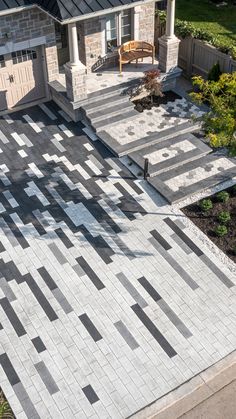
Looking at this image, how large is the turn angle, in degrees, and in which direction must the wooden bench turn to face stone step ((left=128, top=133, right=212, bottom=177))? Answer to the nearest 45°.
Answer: approximately 45° to its right

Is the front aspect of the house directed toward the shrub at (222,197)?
yes

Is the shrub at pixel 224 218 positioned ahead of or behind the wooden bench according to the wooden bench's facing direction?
ahead

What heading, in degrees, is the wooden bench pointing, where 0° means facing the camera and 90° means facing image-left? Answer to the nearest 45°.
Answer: approximately 315°

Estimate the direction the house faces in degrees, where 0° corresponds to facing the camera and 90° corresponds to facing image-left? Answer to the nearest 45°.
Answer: approximately 315°

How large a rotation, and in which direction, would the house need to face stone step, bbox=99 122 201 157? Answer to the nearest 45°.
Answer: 0° — it already faces it

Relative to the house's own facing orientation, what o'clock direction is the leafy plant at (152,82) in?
The leafy plant is roughly at 11 o'clock from the house.

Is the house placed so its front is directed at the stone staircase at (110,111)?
yes

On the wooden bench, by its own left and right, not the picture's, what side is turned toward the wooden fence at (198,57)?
left

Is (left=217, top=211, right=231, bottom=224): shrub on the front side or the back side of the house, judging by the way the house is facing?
on the front side

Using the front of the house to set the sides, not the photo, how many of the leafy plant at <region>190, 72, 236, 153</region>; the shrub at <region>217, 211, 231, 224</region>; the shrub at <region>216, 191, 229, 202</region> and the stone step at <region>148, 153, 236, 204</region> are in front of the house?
4

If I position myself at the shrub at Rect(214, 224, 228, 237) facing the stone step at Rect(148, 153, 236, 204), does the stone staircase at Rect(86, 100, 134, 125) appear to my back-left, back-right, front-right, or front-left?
front-left

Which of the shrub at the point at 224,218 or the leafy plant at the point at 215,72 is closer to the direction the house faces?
the shrub
